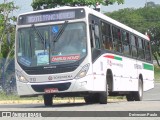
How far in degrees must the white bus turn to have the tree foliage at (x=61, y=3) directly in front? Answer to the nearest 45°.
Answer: approximately 135° to its right

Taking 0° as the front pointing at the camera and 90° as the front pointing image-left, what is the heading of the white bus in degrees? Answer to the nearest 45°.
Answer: approximately 45°

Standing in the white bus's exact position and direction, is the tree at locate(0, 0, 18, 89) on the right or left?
on its right
